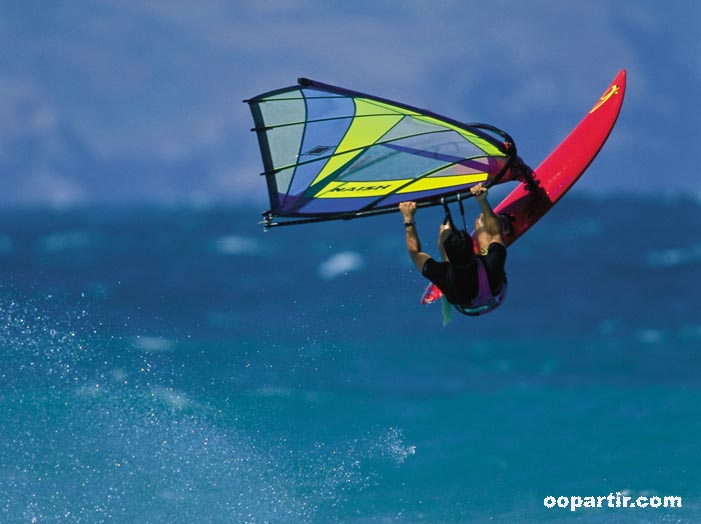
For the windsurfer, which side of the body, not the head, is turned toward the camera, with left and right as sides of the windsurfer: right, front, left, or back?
back
